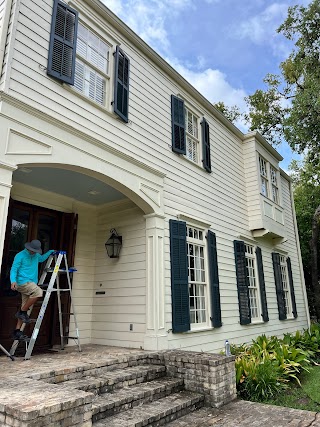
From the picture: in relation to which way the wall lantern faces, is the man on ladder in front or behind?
in front

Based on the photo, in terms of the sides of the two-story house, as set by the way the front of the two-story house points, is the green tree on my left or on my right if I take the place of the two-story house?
on my left

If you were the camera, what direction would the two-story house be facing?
facing the viewer and to the right of the viewer

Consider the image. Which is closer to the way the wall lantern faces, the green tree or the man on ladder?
the man on ladder
